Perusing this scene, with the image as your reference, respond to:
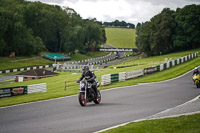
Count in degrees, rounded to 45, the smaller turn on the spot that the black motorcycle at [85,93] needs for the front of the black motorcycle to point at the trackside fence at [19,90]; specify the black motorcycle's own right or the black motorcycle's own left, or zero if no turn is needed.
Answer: approximately 90° to the black motorcycle's own right

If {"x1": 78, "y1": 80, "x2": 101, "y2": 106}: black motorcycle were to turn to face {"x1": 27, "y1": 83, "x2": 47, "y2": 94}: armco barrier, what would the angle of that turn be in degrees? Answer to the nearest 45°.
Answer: approximately 135° to its right

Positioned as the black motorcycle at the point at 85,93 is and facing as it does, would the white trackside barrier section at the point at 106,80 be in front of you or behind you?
behind

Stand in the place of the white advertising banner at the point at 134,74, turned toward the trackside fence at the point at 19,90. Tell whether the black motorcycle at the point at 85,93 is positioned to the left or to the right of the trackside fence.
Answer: left

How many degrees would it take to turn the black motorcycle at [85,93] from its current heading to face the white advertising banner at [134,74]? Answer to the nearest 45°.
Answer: approximately 135° to its right

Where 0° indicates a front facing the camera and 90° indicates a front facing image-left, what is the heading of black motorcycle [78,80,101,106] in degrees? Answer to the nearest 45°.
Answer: approximately 45°

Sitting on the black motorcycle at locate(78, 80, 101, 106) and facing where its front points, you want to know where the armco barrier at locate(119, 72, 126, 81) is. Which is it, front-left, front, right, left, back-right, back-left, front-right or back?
back-right

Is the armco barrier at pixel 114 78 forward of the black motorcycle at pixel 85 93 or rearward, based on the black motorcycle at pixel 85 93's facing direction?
rearward
